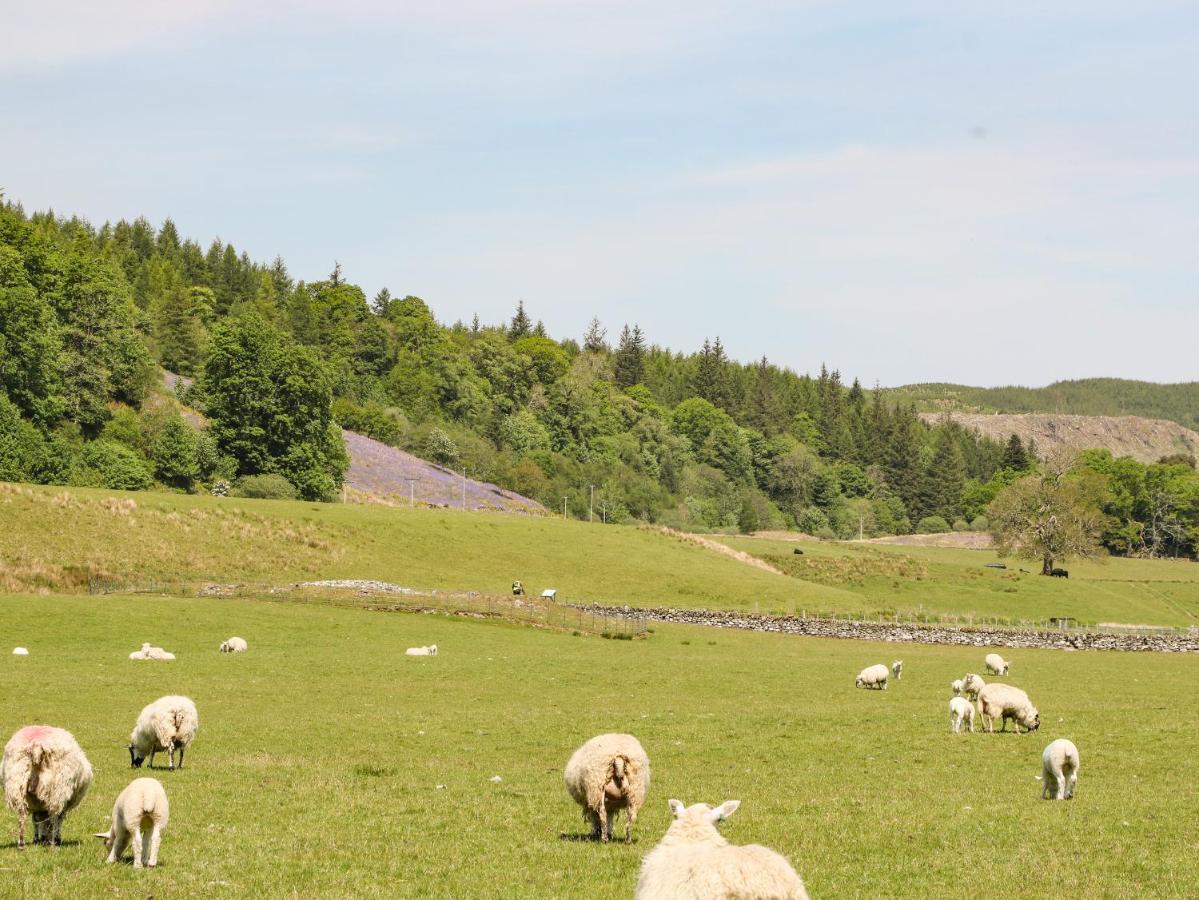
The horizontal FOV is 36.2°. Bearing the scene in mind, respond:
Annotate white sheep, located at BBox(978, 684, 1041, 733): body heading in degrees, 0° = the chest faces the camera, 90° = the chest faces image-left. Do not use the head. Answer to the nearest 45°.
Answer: approximately 270°

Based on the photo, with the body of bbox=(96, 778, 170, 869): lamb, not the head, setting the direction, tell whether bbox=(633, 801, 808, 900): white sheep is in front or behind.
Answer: behind

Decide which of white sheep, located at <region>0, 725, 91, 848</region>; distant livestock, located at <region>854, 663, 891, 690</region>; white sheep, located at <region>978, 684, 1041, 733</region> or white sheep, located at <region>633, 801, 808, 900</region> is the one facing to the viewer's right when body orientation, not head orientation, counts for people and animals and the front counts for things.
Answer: white sheep, located at <region>978, 684, 1041, 733</region>

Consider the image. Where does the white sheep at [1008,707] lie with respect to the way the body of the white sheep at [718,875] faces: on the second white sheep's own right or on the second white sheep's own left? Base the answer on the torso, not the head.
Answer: on the second white sheep's own right

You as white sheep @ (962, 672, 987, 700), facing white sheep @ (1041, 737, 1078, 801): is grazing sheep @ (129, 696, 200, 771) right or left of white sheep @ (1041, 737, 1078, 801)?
right

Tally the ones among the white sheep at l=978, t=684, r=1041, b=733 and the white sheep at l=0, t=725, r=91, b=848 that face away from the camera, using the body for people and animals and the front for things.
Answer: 1

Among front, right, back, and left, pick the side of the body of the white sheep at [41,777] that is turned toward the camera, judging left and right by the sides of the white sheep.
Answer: back

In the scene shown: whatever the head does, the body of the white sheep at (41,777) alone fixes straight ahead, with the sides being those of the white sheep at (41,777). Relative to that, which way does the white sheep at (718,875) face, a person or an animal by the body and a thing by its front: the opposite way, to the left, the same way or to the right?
the same way

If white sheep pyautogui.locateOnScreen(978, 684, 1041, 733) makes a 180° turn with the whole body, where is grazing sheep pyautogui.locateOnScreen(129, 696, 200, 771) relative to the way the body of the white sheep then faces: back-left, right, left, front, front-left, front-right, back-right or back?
front-left

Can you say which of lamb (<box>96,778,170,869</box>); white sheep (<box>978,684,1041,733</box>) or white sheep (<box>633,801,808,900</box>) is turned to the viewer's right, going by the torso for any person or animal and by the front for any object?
white sheep (<box>978,684,1041,733</box>)

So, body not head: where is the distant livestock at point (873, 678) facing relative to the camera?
to the viewer's left

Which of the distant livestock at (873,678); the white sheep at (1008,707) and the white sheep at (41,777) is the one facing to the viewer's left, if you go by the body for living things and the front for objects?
the distant livestock
